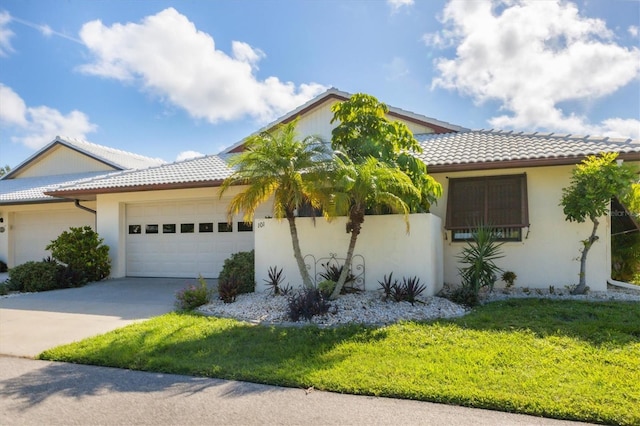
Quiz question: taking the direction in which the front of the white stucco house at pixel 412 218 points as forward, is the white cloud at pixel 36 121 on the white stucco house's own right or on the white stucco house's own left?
on the white stucco house's own right

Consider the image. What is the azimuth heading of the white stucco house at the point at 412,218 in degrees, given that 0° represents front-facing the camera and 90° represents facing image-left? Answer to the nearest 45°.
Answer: approximately 0°

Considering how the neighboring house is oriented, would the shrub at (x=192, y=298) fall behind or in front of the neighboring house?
in front

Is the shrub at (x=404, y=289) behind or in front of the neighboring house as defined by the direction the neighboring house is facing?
in front

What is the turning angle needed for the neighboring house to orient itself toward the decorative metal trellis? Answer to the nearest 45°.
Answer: approximately 45° to its left

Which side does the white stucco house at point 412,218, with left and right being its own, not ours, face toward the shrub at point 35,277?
right

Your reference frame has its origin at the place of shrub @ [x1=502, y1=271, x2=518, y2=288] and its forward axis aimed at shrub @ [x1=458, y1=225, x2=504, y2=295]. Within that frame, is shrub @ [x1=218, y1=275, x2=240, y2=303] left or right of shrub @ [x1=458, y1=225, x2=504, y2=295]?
right

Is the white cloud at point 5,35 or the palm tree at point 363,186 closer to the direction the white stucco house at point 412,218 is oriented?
the palm tree
